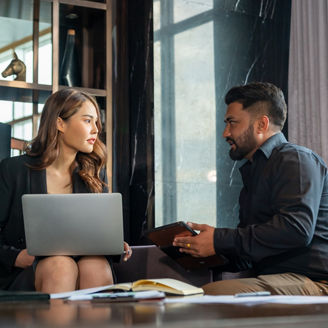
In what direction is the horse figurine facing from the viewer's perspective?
to the viewer's left

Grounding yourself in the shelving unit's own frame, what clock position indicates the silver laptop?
The silver laptop is roughly at 12 o'clock from the shelving unit.

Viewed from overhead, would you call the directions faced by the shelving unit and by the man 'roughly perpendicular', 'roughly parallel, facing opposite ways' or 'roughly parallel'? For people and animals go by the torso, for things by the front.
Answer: roughly perpendicular

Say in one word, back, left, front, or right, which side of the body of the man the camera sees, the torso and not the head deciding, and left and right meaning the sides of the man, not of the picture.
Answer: left

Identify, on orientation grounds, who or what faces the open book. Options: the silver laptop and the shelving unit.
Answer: the shelving unit

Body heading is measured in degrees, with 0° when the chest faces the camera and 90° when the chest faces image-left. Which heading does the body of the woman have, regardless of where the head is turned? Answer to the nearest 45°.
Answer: approximately 315°

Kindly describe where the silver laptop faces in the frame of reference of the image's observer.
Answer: facing away from the viewer

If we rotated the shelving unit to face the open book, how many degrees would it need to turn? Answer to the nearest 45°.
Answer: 0° — it already faces it

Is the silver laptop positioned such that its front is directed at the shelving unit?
yes
